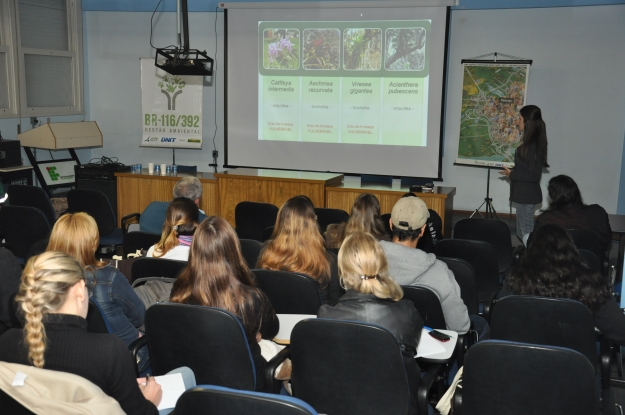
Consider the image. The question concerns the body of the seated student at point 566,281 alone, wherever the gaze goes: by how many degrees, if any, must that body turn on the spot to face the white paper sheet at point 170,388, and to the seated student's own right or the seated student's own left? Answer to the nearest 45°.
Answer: approximately 135° to the seated student's own left

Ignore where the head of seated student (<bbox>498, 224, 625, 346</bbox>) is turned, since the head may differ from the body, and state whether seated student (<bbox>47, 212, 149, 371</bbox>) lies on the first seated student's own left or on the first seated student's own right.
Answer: on the first seated student's own left

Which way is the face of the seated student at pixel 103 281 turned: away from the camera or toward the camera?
away from the camera

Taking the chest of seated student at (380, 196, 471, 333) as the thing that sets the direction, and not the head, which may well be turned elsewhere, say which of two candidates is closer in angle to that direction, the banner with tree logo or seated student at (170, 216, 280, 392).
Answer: the banner with tree logo

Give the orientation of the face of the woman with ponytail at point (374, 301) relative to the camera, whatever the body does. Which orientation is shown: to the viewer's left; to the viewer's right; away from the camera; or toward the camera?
away from the camera

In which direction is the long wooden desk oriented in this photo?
toward the camera

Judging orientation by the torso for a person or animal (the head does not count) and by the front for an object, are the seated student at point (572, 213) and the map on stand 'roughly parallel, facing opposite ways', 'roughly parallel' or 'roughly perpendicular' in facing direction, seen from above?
roughly parallel, facing opposite ways

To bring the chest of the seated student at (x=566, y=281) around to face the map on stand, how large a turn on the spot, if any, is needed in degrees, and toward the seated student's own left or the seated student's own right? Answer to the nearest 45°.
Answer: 0° — they already face it

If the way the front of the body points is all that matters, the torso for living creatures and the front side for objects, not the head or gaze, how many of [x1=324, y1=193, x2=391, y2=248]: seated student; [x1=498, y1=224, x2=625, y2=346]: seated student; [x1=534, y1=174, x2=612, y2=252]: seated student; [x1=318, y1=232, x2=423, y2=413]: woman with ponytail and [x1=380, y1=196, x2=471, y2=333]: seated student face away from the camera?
5

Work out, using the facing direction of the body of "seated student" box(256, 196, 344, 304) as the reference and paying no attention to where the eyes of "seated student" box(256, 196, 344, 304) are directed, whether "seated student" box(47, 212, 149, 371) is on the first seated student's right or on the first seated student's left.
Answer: on the first seated student's left

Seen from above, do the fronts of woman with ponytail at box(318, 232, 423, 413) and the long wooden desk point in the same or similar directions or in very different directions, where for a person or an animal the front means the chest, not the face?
very different directions

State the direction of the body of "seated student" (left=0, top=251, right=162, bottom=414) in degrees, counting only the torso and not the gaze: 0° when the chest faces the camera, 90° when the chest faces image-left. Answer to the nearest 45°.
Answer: approximately 225°

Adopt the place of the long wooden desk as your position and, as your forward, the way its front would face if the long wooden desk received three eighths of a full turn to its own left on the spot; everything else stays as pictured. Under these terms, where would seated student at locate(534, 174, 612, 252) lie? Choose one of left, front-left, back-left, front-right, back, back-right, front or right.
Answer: right

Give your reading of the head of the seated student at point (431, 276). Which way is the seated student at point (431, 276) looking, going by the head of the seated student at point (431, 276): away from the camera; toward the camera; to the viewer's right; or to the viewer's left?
away from the camera

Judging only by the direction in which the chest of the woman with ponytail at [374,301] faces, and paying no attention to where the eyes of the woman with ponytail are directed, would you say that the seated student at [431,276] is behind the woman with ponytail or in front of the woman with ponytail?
in front

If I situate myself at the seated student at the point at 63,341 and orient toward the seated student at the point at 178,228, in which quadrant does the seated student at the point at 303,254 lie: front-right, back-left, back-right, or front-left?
front-right

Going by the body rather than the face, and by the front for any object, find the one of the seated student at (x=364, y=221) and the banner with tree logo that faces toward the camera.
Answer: the banner with tree logo

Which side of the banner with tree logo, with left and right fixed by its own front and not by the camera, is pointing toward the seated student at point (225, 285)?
front

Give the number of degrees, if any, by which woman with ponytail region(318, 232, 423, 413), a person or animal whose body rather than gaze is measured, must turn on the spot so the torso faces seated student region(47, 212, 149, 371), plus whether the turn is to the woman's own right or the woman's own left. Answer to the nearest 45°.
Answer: approximately 90° to the woman's own left

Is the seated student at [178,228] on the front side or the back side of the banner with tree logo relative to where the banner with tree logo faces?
on the front side

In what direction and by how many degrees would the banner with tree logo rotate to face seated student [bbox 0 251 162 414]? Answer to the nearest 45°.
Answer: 0° — it already faces them

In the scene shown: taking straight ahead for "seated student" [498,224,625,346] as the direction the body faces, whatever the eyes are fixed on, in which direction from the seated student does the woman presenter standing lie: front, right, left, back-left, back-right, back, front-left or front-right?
front

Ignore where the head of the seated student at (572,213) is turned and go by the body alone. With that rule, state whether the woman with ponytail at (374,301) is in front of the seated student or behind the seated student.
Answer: behind

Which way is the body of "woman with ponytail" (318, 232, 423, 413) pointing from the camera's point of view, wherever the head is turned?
away from the camera
